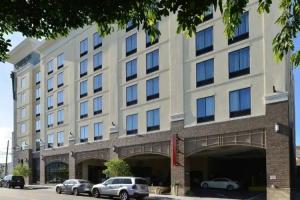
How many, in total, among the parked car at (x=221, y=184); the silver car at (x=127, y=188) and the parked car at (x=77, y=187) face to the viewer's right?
0

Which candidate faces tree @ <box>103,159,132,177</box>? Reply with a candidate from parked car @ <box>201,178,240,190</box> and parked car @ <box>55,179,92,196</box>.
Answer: parked car @ <box>201,178,240,190</box>

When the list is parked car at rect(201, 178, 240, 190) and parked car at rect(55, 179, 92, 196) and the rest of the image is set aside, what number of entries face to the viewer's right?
0

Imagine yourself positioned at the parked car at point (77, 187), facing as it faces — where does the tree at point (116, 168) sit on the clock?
The tree is roughly at 5 o'clock from the parked car.

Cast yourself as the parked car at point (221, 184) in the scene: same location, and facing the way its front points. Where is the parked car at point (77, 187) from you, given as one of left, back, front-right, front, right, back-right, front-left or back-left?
front

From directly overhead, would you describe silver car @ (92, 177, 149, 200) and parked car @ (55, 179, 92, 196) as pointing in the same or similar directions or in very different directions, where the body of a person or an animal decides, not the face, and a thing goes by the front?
same or similar directions

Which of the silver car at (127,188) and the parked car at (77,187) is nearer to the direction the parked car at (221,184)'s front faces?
the parked car

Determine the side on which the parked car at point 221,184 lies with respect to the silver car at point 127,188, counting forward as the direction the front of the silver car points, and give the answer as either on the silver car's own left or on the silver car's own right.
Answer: on the silver car's own right

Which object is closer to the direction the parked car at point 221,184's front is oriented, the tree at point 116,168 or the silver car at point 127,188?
the tree

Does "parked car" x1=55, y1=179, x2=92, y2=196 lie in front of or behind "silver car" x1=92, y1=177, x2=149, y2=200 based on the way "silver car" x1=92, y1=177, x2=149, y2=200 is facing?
in front

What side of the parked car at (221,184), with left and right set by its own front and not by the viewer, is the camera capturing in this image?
left

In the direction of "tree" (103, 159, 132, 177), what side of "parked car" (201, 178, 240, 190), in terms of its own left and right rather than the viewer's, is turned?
front

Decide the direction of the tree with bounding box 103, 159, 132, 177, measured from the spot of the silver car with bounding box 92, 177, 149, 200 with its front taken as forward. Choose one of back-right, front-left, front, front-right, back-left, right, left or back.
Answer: front-right
